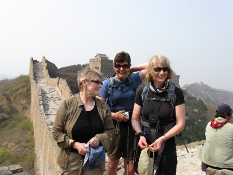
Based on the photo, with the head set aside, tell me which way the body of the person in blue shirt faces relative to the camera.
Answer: toward the camera

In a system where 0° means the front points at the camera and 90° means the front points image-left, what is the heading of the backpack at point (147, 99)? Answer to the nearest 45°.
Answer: approximately 180°

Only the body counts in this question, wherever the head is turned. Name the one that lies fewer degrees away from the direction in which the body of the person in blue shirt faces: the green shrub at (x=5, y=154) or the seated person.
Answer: the seated person

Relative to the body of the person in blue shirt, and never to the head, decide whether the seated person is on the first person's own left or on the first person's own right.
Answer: on the first person's own left

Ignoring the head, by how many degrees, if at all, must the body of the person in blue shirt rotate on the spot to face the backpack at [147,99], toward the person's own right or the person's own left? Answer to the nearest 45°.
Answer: approximately 45° to the person's own left
